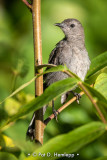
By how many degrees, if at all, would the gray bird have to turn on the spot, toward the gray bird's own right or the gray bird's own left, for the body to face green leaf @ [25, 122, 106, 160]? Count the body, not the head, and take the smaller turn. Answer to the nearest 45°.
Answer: approximately 45° to the gray bird's own right

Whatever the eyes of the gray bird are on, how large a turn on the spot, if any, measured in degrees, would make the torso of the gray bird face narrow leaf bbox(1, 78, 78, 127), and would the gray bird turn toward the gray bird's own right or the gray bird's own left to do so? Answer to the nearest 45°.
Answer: approximately 45° to the gray bird's own right

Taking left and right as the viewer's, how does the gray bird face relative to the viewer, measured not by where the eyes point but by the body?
facing the viewer and to the right of the viewer

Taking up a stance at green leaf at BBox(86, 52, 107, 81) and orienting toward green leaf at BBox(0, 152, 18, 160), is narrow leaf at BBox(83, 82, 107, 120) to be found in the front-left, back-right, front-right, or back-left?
front-left

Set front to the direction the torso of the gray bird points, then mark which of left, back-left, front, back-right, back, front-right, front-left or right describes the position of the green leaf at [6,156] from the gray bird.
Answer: front-right
